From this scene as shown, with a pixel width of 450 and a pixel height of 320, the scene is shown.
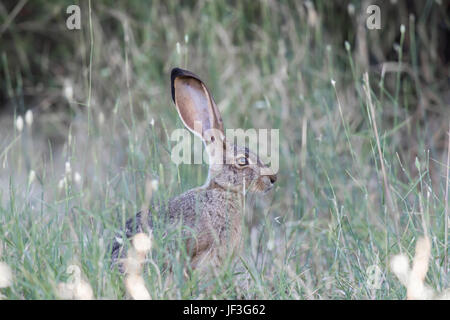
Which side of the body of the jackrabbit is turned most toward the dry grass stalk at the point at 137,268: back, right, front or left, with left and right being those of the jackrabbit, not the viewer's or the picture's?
right

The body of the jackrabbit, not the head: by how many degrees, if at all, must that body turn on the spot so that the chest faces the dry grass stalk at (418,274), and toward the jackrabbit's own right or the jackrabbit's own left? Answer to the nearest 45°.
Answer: approximately 45° to the jackrabbit's own right

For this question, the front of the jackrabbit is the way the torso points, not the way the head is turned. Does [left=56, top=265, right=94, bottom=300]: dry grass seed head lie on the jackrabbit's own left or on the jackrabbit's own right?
on the jackrabbit's own right

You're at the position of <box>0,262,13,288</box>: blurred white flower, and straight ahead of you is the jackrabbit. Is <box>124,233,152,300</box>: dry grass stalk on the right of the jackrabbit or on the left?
right

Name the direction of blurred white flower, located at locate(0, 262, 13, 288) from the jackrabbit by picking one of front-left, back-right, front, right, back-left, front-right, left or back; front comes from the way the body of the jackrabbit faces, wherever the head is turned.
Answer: back-right

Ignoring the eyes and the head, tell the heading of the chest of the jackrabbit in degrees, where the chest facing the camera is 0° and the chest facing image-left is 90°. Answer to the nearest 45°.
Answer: approximately 270°
